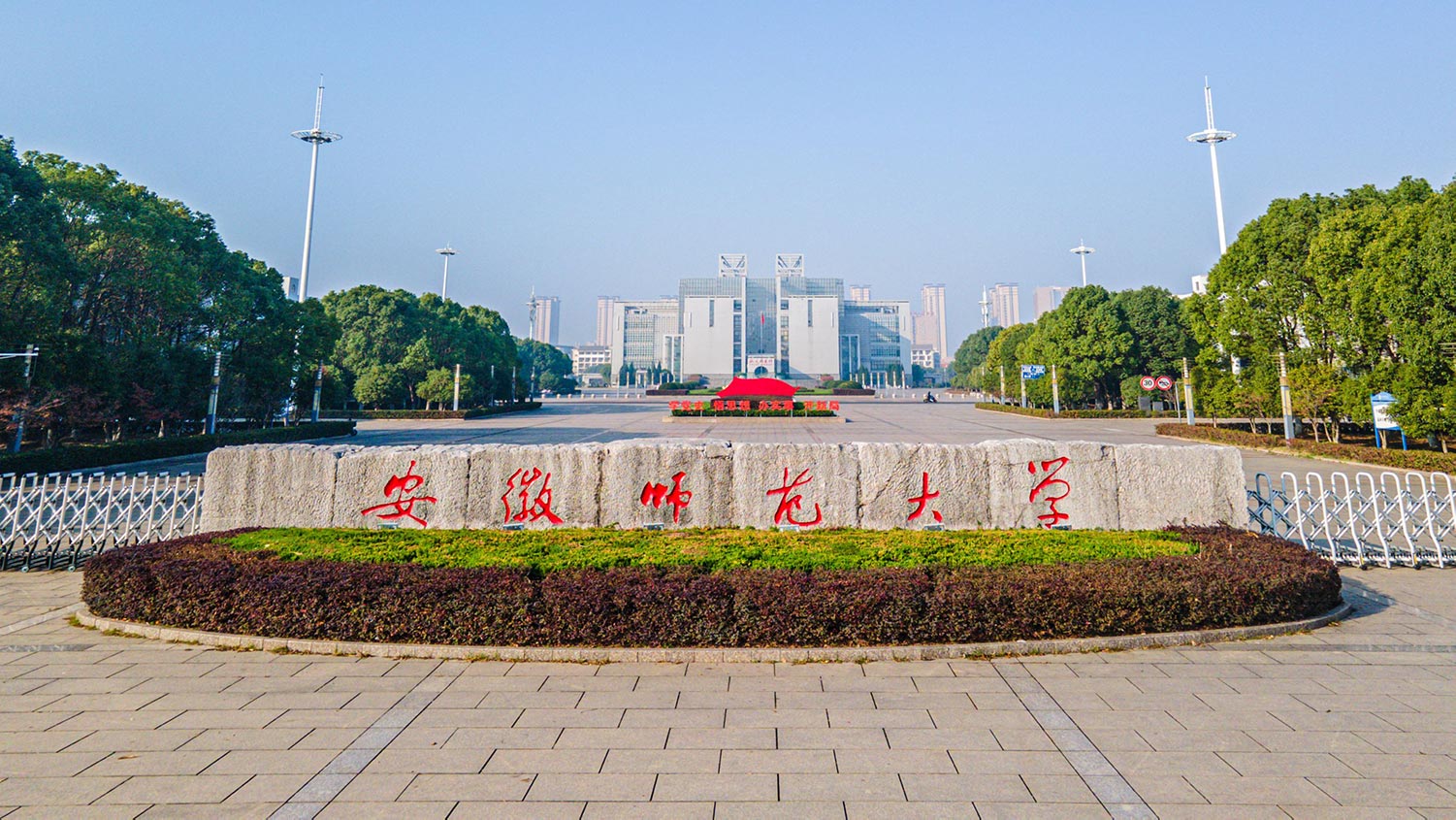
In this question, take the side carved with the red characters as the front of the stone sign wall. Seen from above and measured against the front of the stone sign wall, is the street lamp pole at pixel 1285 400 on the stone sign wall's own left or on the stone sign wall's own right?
on the stone sign wall's own left

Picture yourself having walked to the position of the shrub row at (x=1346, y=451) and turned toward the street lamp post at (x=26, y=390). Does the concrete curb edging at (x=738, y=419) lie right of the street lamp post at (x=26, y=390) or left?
right

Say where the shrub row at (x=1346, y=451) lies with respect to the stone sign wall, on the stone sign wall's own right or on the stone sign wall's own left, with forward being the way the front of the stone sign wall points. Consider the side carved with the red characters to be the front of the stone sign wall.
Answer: on the stone sign wall's own left

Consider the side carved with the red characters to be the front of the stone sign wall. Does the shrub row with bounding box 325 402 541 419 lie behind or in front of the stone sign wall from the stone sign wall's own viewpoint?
behind

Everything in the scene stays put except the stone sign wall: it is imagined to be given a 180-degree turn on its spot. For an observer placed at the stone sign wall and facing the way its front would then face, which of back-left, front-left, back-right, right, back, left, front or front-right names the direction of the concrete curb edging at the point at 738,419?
front

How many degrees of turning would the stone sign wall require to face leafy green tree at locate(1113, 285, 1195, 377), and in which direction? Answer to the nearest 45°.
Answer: approximately 135° to its left

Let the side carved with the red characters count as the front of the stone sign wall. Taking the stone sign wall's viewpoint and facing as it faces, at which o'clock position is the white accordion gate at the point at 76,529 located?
The white accordion gate is roughly at 3 o'clock from the stone sign wall.

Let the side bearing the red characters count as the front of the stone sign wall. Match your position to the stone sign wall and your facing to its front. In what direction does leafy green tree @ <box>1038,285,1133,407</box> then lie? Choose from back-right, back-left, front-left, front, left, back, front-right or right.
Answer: back-left

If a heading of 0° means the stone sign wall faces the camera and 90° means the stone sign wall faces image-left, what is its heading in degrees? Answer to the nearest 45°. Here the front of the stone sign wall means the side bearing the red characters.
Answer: approximately 0°

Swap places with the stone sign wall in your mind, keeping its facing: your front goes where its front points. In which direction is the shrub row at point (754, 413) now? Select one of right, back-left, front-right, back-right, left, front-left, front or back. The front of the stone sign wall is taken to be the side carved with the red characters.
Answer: back
